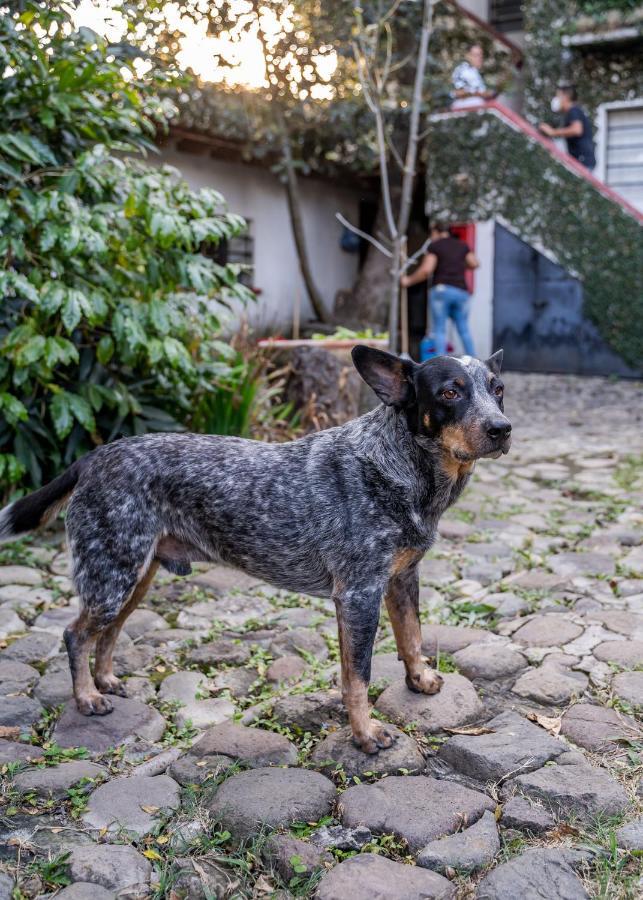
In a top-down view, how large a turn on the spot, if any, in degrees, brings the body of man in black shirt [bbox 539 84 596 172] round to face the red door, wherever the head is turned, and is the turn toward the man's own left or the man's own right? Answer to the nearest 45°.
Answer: approximately 45° to the man's own left

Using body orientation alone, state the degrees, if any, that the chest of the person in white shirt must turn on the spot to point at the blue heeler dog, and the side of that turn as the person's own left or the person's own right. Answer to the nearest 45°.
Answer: approximately 45° to the person's own right

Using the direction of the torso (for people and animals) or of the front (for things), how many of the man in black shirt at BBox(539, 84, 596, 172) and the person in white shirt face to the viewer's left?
1

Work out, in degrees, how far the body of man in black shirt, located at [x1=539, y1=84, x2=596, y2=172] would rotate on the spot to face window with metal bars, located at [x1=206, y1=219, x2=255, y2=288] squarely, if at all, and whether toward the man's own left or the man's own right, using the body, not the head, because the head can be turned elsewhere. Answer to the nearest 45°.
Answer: approximately 45° to the man's own left

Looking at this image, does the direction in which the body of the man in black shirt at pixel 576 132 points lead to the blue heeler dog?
no

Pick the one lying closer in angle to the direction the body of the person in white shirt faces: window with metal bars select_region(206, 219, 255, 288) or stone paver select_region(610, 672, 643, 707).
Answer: the stone paver

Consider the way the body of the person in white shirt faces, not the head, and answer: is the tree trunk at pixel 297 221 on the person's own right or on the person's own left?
on the person's own right

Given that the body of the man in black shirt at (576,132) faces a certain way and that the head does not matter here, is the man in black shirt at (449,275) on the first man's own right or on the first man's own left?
on the first man's own left

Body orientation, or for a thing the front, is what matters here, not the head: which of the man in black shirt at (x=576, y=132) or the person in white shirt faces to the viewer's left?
the man in black shirt

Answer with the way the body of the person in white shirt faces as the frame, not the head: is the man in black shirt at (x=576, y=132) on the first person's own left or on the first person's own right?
on the first person's own left

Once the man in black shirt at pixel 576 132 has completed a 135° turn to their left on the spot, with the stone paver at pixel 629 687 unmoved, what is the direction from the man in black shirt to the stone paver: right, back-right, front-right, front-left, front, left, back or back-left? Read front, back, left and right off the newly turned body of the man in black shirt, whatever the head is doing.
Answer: front-right

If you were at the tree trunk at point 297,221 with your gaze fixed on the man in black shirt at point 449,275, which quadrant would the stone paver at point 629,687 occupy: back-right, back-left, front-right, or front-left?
front-right

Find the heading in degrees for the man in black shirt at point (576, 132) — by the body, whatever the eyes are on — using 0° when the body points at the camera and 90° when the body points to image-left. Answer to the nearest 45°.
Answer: approximately 90°

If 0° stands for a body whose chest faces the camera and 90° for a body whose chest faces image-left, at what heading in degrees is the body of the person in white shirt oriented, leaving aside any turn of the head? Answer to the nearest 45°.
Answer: approximately 315°

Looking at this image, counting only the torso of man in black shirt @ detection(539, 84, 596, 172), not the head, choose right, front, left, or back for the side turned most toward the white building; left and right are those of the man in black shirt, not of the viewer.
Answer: front

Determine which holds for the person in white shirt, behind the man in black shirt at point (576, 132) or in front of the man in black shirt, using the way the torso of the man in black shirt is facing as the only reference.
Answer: in front
